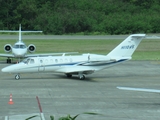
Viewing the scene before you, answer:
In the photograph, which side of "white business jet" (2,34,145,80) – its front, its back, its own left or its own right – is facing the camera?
left
